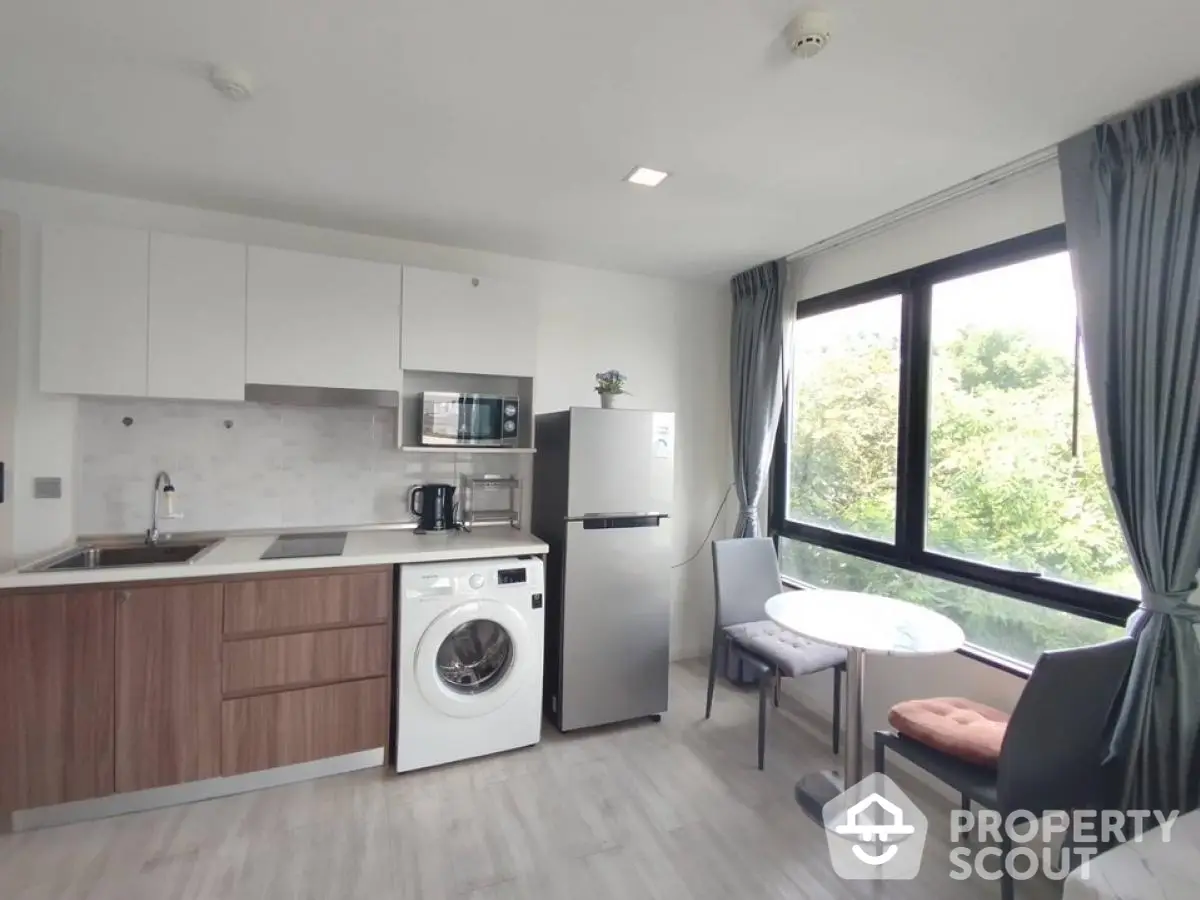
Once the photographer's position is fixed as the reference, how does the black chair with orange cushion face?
facing away from the viewer and to the left of the viewer

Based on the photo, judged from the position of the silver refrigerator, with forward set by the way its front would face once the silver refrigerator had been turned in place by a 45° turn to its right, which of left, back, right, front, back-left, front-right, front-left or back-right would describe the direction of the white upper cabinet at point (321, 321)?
right

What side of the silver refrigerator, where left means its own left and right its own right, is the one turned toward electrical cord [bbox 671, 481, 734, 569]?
left

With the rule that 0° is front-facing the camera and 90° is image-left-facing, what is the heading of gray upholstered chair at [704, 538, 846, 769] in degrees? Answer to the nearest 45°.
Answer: approximately 315°

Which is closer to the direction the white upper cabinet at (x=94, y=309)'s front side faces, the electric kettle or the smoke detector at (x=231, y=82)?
the smoke detector

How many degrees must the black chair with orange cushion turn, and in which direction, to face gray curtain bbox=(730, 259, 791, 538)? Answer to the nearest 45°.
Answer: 0° — it already faces it
